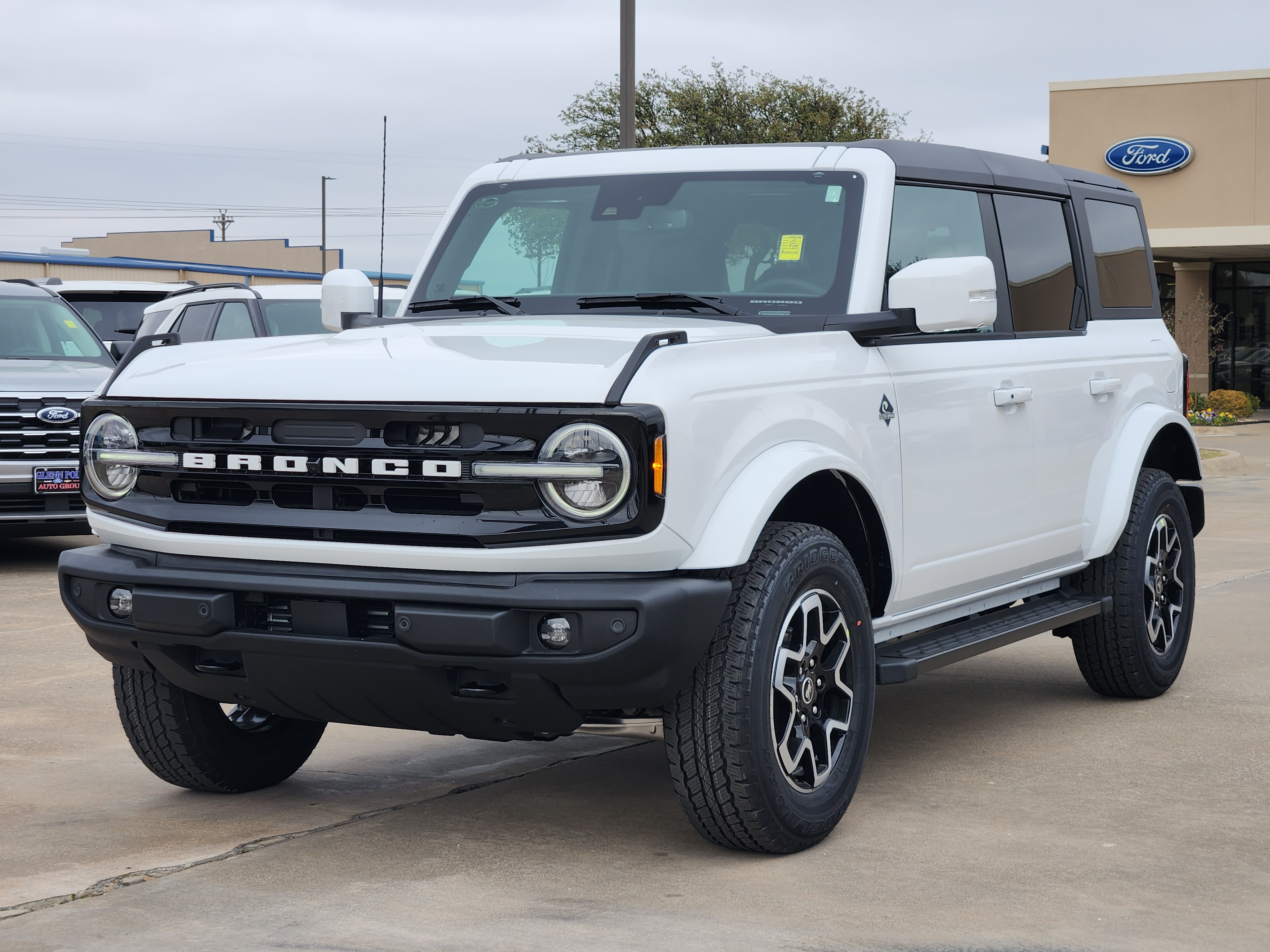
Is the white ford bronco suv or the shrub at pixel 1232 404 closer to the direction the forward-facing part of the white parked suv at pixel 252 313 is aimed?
the white ford bronco suv

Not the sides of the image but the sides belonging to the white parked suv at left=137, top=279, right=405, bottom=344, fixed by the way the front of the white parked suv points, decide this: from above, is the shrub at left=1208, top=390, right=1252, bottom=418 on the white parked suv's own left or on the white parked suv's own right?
on the white parked suv's own left

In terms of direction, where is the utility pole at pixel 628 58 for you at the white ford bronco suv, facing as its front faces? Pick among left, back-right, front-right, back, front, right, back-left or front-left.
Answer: back-right

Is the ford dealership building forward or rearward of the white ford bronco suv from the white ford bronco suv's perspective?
rearward

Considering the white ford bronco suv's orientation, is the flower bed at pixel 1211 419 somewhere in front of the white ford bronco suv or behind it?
behind

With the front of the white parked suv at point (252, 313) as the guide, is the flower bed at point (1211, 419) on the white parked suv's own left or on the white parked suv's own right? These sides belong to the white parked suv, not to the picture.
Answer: on the white parked suv's own left

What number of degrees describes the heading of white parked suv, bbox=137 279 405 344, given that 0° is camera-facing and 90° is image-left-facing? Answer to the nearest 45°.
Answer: approximately 315°

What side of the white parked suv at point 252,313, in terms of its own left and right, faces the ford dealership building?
left

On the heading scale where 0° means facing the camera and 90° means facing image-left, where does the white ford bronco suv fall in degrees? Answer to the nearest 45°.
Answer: approximately 45°
